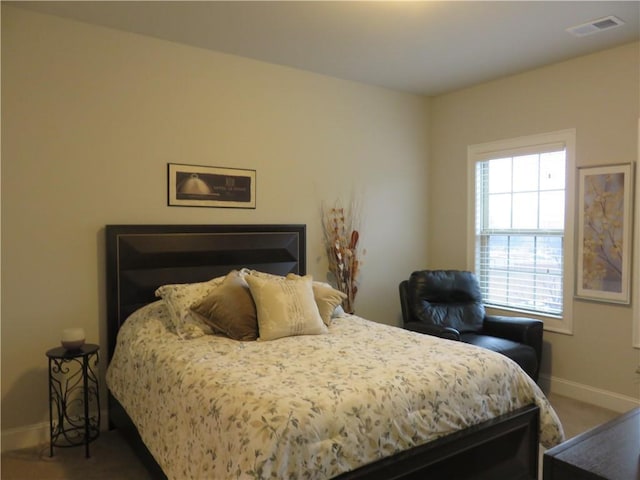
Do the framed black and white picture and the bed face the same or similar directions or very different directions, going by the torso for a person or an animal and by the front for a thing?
same or similar directions

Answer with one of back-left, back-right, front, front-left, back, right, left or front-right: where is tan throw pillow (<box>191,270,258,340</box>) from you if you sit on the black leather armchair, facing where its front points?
right

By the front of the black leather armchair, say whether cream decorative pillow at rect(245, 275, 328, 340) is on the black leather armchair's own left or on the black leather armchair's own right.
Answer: on the black leather armchair's own right

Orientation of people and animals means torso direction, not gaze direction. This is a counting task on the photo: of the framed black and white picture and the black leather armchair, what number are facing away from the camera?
0

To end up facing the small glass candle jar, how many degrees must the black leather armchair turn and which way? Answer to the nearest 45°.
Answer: approximately 90° to its right

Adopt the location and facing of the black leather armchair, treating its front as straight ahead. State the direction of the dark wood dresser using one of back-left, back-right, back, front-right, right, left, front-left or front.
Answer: front-right

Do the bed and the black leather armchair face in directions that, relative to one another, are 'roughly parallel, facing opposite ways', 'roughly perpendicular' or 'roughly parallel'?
roughly parallel

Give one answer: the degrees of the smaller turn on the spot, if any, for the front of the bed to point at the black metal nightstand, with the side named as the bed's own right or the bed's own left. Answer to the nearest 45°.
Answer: approximately 180°

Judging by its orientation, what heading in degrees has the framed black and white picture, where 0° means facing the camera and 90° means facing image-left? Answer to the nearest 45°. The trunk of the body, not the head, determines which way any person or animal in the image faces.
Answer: approximately 315°

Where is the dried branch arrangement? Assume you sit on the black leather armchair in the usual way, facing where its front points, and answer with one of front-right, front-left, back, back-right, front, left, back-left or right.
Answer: back-right

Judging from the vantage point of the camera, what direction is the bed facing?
facing the viewer and to the right of the viewer

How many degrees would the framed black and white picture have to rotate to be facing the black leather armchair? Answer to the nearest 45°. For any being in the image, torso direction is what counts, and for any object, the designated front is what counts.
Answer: approximately 45° to its left
